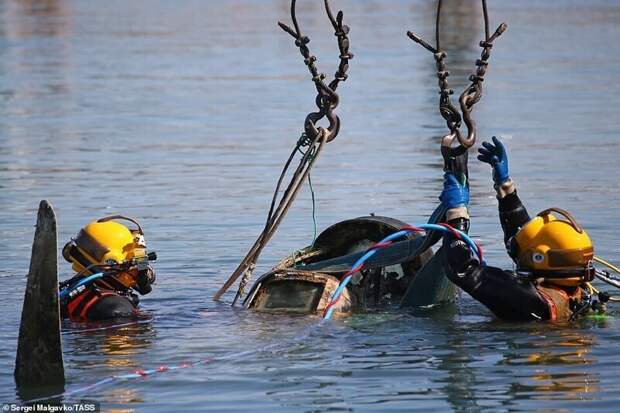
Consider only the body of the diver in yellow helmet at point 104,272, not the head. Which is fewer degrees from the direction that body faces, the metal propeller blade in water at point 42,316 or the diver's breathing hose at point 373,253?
the diver's breathing hose

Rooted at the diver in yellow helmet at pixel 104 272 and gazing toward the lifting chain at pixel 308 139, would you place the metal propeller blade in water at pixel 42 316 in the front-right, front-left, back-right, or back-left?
back-right

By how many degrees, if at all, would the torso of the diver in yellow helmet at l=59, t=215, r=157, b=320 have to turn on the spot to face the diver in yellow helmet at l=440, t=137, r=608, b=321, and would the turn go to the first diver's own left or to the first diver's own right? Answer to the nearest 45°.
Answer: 0° — they already face them

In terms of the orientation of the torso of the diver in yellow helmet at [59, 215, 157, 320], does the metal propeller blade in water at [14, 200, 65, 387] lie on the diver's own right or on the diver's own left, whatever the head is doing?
on the diver's own right

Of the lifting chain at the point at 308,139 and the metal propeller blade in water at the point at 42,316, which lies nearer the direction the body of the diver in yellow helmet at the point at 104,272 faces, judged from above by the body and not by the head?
the lifting chain

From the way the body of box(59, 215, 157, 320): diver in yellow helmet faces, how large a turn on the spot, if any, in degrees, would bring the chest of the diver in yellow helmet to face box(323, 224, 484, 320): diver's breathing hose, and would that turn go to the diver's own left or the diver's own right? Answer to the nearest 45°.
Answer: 0° — they already face it

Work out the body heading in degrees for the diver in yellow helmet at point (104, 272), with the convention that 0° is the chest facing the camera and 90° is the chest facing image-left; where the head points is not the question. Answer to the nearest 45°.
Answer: approximately 270°

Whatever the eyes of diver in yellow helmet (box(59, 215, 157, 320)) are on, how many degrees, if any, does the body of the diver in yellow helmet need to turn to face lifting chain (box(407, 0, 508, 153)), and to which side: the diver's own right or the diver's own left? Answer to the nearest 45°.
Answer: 0° — they already face it
